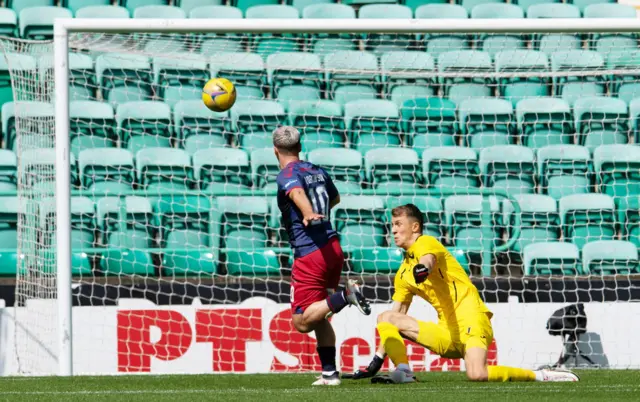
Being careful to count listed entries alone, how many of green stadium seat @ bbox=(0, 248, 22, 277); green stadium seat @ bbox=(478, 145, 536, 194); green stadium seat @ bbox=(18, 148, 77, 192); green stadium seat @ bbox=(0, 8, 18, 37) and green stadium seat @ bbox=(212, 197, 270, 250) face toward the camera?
5

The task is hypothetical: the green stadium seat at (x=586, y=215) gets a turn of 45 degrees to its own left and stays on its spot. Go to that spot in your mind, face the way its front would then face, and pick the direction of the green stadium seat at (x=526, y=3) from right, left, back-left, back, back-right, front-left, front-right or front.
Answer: back-left

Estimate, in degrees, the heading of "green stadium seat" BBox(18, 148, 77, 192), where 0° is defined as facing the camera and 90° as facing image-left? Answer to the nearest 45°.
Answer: approximately 0°

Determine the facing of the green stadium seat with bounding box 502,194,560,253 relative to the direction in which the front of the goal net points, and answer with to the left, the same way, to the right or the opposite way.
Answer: the same way

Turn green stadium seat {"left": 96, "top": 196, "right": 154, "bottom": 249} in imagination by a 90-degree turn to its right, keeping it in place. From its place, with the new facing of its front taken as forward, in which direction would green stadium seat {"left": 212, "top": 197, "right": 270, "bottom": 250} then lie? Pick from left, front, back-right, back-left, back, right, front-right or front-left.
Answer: back

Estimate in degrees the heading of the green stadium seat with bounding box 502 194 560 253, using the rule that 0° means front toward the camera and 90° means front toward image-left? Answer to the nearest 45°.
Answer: approximately 0°

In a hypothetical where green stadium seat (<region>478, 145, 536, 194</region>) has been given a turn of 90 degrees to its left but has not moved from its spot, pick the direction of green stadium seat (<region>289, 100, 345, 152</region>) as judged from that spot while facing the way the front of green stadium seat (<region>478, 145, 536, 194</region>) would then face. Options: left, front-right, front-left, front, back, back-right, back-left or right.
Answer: back

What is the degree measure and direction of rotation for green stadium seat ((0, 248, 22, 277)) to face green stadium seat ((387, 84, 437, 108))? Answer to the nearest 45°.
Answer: approximately 90° to its left

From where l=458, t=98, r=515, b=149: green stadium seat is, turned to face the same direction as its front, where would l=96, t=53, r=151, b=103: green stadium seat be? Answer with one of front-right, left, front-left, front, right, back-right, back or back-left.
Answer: right

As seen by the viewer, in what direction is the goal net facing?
toward the camera

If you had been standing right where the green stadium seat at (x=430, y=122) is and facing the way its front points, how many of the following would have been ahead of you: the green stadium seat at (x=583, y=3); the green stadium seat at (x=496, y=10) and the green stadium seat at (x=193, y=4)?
0

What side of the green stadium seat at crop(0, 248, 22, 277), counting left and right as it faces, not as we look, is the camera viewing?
front

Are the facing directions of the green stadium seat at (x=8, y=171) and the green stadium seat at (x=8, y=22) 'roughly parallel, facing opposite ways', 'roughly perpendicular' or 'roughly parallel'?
roughly parallel

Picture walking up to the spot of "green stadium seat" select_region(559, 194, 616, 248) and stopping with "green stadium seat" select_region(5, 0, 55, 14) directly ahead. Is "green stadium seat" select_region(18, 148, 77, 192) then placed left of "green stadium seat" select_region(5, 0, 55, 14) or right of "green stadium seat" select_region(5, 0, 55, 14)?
left

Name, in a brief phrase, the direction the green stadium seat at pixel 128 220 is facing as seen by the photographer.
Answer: facing the viewer

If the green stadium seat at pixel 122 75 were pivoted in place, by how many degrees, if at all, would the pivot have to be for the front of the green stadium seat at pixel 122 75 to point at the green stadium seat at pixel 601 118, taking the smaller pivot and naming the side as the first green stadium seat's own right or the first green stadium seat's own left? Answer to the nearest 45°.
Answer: approximately 90° to the first green stadium seat's own left

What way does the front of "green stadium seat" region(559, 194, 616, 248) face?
toward the camera

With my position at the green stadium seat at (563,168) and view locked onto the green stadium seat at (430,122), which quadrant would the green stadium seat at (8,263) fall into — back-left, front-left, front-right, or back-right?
front-left

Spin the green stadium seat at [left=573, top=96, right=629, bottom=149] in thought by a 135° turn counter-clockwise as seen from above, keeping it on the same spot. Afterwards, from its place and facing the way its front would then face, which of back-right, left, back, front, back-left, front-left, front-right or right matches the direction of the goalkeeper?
back-right
